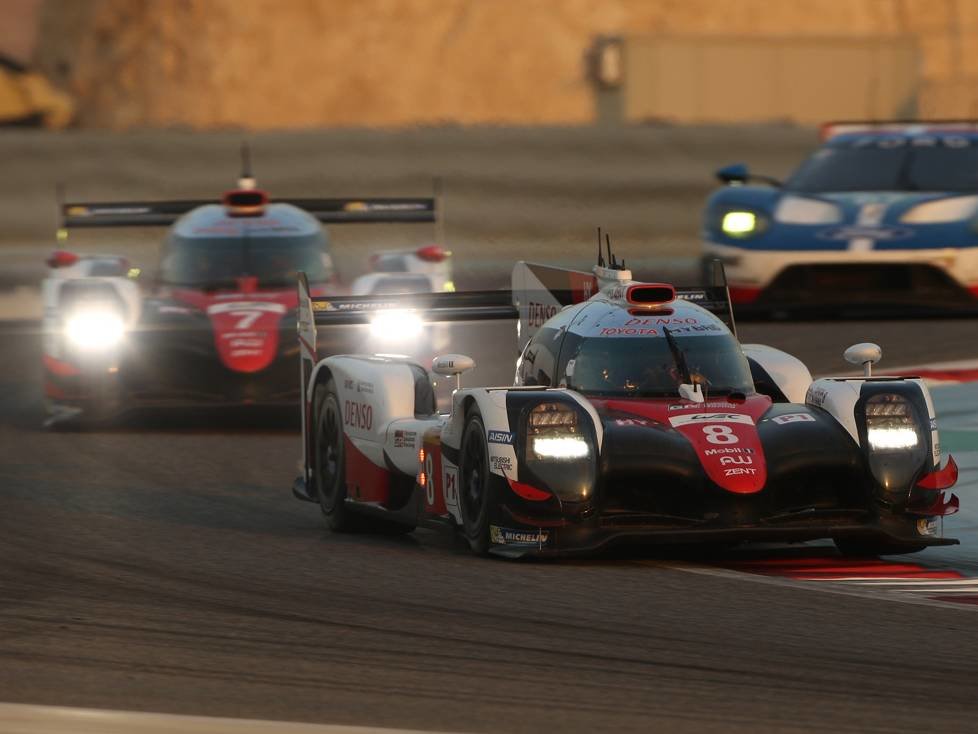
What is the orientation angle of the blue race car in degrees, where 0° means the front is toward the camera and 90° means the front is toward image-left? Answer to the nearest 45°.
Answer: approximately 0°

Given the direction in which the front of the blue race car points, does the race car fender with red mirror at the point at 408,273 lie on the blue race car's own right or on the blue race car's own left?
on the blue race car's own right

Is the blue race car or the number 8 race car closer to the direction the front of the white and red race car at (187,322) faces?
the number 8 race car

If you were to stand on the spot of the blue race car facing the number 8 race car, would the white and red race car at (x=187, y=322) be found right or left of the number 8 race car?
right

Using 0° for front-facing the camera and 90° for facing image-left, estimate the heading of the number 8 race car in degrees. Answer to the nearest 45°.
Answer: approximately 315°

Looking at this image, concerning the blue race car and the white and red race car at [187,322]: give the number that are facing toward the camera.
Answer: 2

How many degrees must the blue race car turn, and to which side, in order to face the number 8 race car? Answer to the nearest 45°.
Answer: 0° — it already faces it

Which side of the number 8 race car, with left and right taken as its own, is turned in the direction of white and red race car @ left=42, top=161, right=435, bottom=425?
back

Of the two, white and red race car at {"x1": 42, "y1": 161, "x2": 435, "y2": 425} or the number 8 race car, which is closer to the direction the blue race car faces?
the number 8 race car

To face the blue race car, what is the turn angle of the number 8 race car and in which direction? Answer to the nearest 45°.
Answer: approximately 135° to its left
